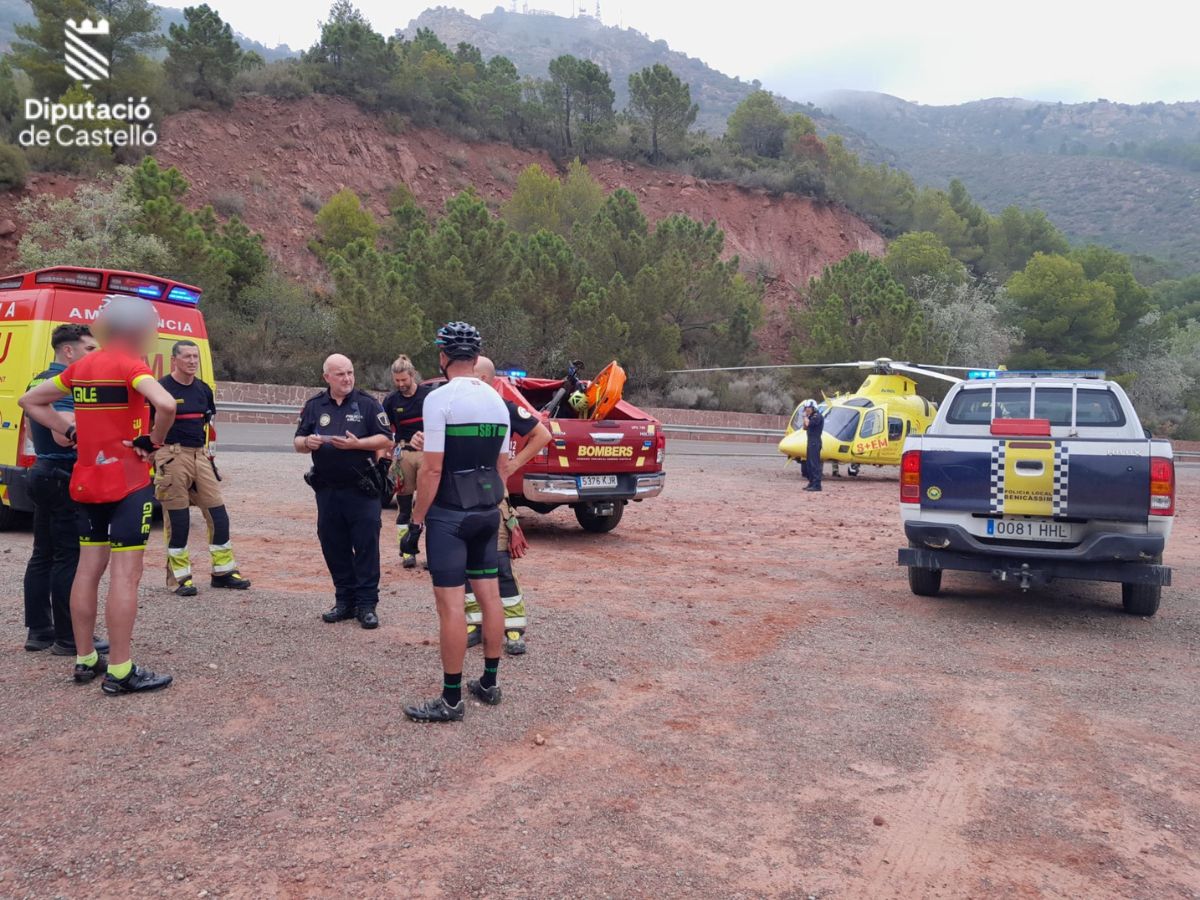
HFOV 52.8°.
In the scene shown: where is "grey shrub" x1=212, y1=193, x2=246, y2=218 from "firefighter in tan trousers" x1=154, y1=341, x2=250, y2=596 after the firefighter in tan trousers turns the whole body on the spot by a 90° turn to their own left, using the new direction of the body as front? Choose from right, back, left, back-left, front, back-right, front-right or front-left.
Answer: front-left

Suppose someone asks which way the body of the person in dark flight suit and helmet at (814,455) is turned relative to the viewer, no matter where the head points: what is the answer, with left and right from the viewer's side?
facing to the left of the viewer

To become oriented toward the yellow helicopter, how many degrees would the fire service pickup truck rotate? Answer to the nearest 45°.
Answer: approximately 90° to its right

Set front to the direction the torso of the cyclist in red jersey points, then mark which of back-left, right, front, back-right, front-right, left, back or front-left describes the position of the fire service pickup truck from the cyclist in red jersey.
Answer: front

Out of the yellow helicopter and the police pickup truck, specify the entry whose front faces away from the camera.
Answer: the police pickup truck

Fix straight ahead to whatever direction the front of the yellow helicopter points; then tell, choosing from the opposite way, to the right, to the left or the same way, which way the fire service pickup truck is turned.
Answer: to the right

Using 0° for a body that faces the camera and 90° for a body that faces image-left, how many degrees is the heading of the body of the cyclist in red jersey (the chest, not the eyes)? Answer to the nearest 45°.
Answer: approximately 225°

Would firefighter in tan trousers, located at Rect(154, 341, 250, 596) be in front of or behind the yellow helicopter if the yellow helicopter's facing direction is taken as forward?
in front

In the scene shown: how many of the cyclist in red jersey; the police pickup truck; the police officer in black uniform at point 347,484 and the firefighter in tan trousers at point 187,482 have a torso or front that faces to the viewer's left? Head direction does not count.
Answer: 0

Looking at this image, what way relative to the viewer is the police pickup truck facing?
away from the camera

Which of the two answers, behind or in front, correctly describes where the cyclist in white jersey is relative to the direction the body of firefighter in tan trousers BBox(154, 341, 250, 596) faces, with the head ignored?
in front
